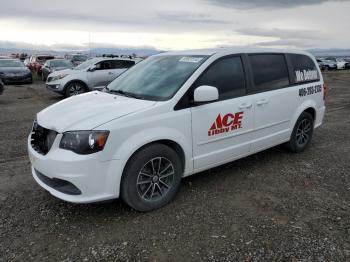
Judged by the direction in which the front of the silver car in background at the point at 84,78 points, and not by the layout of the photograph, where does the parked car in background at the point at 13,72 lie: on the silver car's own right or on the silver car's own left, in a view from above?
on the silver car's own right

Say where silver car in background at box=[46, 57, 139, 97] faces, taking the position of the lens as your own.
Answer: facing the viewer and to the left of the viewer

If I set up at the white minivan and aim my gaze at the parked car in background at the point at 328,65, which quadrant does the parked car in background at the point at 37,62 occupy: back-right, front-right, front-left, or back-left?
front-left

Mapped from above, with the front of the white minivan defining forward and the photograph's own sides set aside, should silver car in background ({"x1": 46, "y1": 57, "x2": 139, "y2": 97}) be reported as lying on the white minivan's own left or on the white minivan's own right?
on the white minivan's own right

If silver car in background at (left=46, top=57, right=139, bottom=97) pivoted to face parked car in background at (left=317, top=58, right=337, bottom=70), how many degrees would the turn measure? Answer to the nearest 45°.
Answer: approximately 180°

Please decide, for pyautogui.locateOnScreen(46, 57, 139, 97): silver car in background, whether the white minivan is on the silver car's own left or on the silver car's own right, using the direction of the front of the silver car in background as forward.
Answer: on the silver car's own left

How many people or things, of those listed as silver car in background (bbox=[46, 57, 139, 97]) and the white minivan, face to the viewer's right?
0
